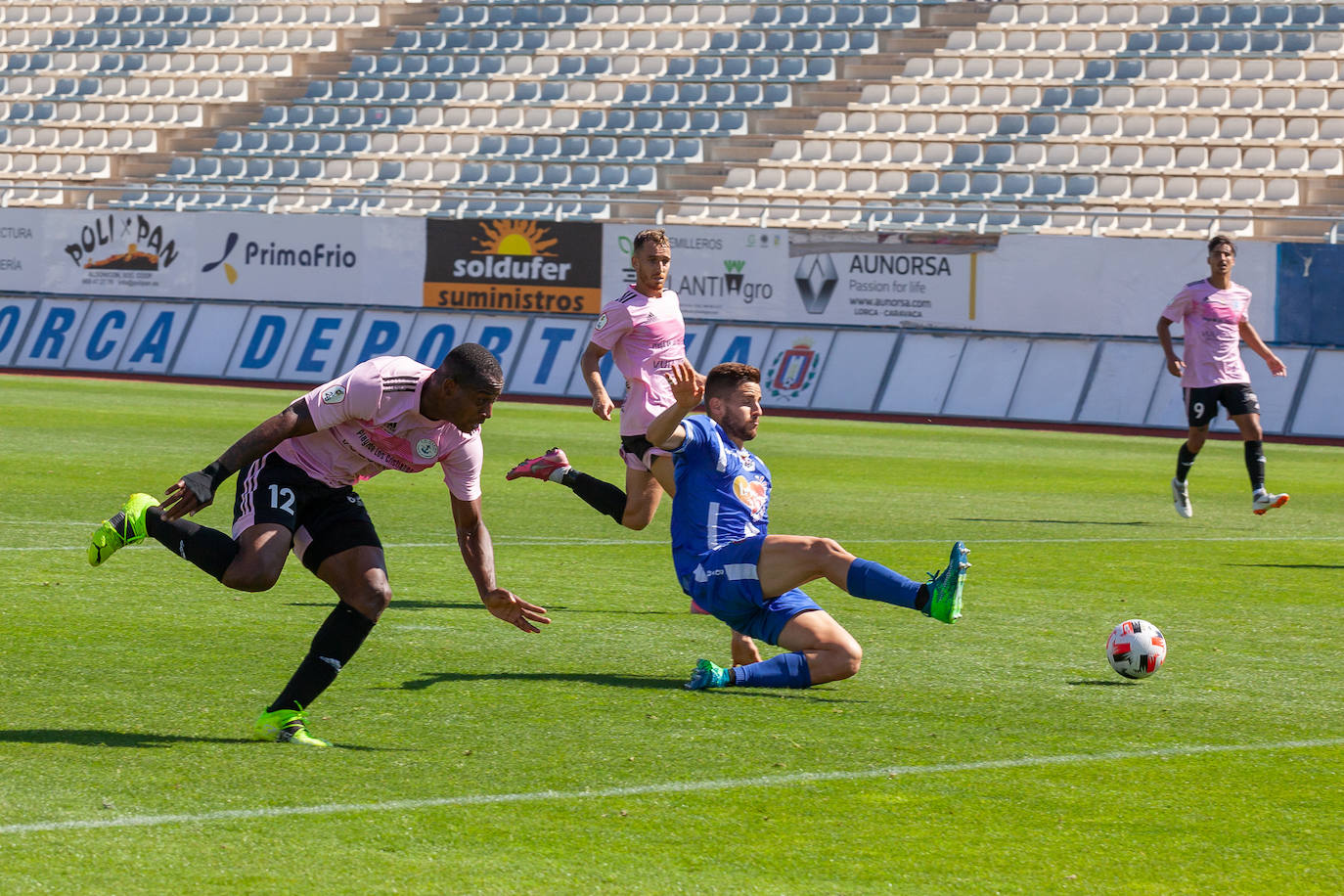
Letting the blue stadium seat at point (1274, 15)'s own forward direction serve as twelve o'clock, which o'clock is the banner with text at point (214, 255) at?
The banner with text is roughly at 1 o'clock from the blue stadium seat.

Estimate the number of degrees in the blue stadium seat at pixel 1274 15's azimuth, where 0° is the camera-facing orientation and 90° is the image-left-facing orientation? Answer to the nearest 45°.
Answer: approximately 45°

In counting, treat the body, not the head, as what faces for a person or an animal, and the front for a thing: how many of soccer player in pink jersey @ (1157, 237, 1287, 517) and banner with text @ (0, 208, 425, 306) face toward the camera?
2

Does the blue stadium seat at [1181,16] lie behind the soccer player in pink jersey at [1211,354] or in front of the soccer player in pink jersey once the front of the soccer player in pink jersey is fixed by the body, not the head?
behind

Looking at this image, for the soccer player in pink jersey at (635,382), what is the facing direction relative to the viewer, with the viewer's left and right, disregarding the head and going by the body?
facing the viewer and to the right of the viewer

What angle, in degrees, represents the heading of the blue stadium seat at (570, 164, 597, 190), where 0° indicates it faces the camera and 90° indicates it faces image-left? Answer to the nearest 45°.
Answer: approximately 45°

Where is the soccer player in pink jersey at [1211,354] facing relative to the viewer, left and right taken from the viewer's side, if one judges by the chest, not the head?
facing the viewer

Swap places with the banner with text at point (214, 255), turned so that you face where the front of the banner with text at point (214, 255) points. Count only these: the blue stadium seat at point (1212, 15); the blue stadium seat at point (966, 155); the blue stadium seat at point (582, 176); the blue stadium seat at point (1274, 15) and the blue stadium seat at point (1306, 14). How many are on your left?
5

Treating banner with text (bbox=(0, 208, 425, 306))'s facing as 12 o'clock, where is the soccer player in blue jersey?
The soccer player in blue jersey is roughly at 12 o'clock from the banner with text.

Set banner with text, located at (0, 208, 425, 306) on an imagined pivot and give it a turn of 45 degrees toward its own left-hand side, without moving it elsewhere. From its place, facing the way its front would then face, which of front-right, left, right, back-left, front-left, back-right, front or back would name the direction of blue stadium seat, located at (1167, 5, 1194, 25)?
front-left

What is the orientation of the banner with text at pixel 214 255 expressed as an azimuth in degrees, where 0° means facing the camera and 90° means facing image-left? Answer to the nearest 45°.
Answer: approximately 0°
